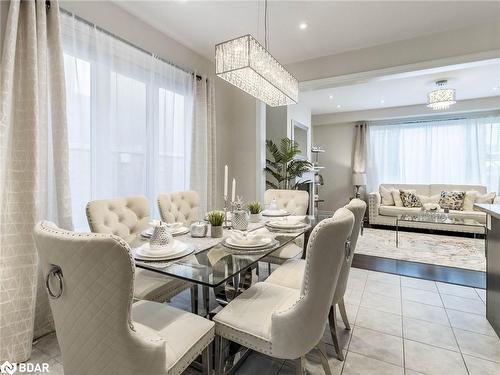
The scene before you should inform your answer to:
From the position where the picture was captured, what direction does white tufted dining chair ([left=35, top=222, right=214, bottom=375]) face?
facing away from the viewer and to the right of the viewer

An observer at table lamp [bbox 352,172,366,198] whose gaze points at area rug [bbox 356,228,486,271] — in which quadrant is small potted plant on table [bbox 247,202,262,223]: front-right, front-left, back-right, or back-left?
front-right

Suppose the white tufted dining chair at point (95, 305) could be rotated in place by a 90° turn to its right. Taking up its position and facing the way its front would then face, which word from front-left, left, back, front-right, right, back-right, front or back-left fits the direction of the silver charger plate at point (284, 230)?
left

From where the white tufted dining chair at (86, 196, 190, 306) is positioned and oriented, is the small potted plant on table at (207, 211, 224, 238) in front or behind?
in front

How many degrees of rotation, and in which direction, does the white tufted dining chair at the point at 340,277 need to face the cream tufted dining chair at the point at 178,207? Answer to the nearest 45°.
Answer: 0° — it already faces it

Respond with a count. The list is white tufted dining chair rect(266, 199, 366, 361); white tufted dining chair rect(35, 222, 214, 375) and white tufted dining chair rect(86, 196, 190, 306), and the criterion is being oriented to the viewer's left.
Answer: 1

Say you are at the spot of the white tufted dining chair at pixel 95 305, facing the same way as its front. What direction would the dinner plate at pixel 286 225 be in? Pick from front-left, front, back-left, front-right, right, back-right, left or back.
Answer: front

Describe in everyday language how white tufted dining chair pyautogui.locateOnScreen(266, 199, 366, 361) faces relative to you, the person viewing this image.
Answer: facing to the left of the viewer

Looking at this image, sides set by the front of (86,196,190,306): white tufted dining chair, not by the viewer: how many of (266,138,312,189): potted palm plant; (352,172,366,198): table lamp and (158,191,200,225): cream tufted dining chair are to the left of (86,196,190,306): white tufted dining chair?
3

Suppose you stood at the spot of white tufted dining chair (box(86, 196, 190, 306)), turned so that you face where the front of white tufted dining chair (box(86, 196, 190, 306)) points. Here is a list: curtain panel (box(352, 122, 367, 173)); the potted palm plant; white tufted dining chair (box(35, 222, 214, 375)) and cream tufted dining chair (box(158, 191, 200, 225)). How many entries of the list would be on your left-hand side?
3

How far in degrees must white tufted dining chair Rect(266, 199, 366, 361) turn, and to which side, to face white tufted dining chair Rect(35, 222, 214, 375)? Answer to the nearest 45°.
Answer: approximately 45° to its left

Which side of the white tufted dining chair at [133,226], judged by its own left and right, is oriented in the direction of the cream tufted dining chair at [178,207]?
left

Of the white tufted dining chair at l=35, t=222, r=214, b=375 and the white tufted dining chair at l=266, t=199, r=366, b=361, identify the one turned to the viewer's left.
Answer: the white tufted dining chair at l=266, t=199, r=366, b=361

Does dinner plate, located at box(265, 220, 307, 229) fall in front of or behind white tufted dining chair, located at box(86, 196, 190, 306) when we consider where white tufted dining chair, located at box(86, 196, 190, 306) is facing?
in front

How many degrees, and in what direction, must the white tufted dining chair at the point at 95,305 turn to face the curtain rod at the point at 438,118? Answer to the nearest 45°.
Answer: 0° — it already faces it

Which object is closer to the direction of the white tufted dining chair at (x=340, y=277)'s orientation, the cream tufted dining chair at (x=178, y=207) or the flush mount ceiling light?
the cream tufted dining chair

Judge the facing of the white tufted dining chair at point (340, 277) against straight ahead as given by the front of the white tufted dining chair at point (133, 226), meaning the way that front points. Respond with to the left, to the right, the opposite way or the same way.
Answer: the opposite way

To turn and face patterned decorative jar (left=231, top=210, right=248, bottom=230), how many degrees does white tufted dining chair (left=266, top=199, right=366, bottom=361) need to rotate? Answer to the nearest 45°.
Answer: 0° — it already faces it
